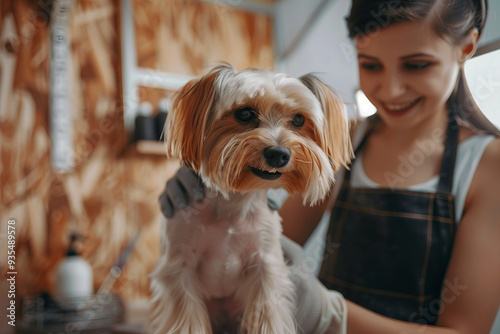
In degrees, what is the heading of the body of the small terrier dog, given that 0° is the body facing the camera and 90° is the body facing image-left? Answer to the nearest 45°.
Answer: approximately 0°
